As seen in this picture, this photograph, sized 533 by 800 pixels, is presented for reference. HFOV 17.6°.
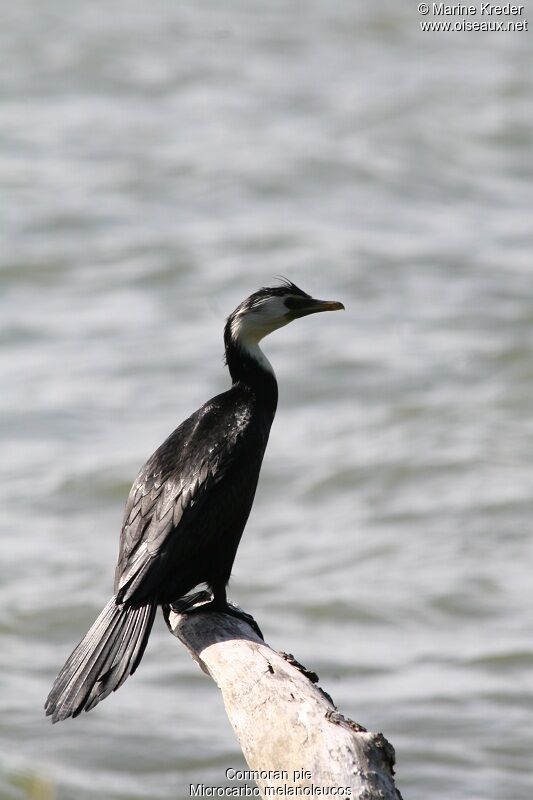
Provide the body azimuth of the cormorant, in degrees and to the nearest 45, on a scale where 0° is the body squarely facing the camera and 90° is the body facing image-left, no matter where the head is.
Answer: approximately 270°
